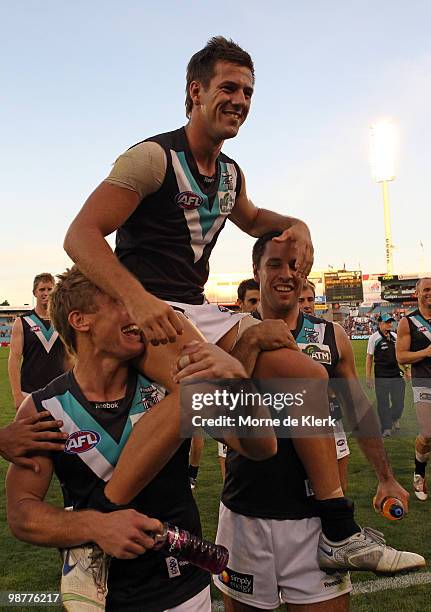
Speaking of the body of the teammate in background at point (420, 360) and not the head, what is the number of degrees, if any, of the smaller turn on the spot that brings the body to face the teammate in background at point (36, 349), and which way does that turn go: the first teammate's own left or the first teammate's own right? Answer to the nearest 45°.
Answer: approximately 135° to the first teammate's own right

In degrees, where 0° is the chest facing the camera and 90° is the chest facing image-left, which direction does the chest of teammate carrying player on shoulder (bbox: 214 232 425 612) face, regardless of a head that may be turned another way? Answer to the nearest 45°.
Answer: approximately 0°

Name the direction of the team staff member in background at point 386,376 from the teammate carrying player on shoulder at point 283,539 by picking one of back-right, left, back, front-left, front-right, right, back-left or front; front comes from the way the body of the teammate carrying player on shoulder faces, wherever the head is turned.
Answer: back

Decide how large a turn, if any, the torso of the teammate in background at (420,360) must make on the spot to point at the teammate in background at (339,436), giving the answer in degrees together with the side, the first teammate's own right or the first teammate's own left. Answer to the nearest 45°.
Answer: approximately 45° to the first teammate's own right

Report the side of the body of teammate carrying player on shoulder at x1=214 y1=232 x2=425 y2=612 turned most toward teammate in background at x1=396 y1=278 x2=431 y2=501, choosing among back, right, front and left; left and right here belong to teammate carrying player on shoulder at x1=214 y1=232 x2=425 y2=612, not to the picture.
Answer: back

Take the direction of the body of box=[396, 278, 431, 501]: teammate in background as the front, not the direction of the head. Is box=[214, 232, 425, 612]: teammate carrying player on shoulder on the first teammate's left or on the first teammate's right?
on the first teammate's right
